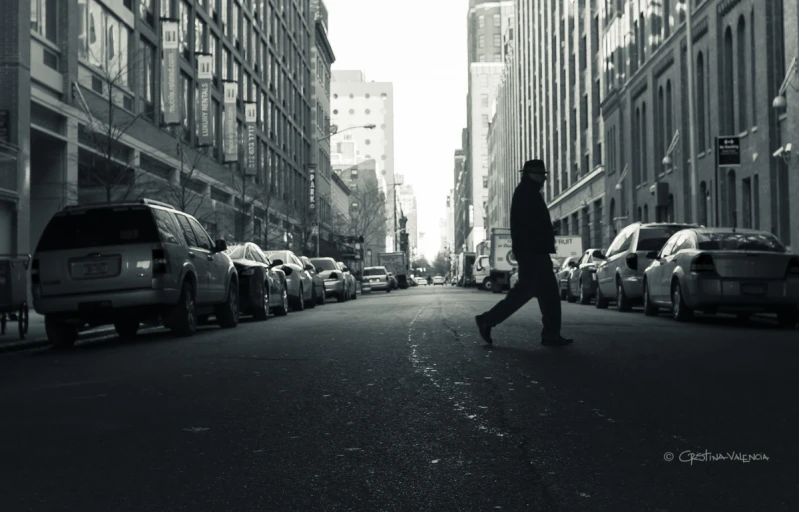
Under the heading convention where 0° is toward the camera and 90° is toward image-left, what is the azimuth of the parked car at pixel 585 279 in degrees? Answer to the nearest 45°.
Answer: approximately 135°

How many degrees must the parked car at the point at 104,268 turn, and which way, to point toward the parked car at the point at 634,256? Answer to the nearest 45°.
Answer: approximately 45° to its right

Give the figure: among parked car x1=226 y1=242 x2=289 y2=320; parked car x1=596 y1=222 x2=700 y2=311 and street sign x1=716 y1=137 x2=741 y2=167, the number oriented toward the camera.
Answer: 1

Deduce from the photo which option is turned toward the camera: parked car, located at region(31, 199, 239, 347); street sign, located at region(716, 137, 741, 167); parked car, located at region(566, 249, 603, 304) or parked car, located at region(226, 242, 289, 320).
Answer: the street sign

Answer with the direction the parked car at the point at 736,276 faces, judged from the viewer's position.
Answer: facing away from the viewer and to the left of the viewer

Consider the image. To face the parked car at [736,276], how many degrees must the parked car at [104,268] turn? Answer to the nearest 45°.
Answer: approximately 45° to its right

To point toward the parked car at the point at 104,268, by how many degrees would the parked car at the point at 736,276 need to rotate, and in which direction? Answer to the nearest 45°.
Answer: approximately 90° to its left
